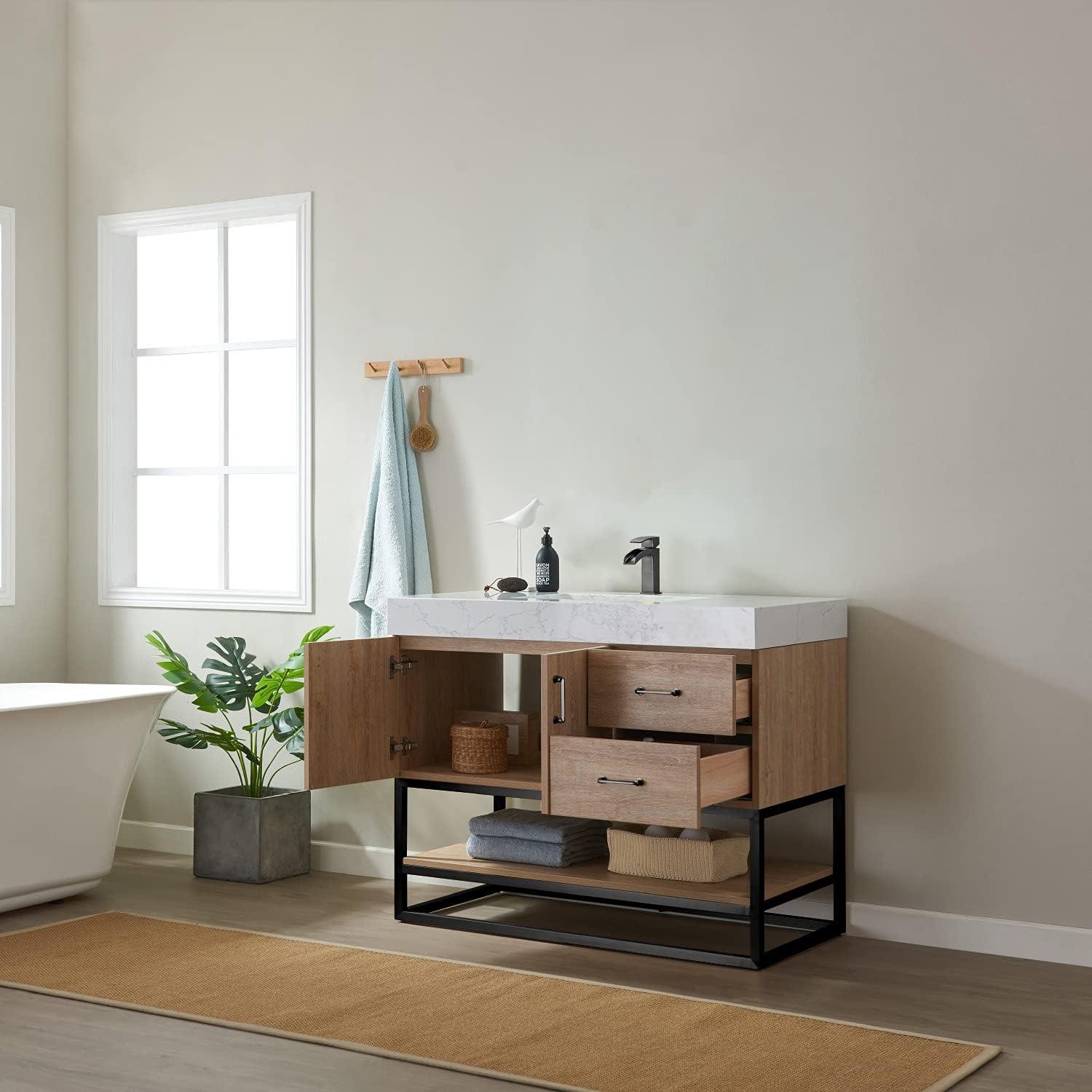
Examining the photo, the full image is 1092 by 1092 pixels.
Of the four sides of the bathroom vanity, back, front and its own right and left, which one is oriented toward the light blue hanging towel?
right

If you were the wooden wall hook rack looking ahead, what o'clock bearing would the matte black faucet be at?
The matte black faucet is roughly at 9 o'clock from the wooden wall hook rack.

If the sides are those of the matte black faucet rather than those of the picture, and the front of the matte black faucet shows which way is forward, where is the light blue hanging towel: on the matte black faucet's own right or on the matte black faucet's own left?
on the matte black faucet's own right

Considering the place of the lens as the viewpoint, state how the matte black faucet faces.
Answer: facing the viewer and to the left of the viewer

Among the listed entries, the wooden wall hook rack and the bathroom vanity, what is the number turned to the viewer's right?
0

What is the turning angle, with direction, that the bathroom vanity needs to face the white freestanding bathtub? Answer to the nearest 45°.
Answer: approximately 45° to its right

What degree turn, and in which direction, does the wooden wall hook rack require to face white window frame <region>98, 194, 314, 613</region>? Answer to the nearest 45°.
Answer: approximately 90° to its right

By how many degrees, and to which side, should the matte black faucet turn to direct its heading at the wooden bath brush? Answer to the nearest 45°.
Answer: approximately 90° to its right
